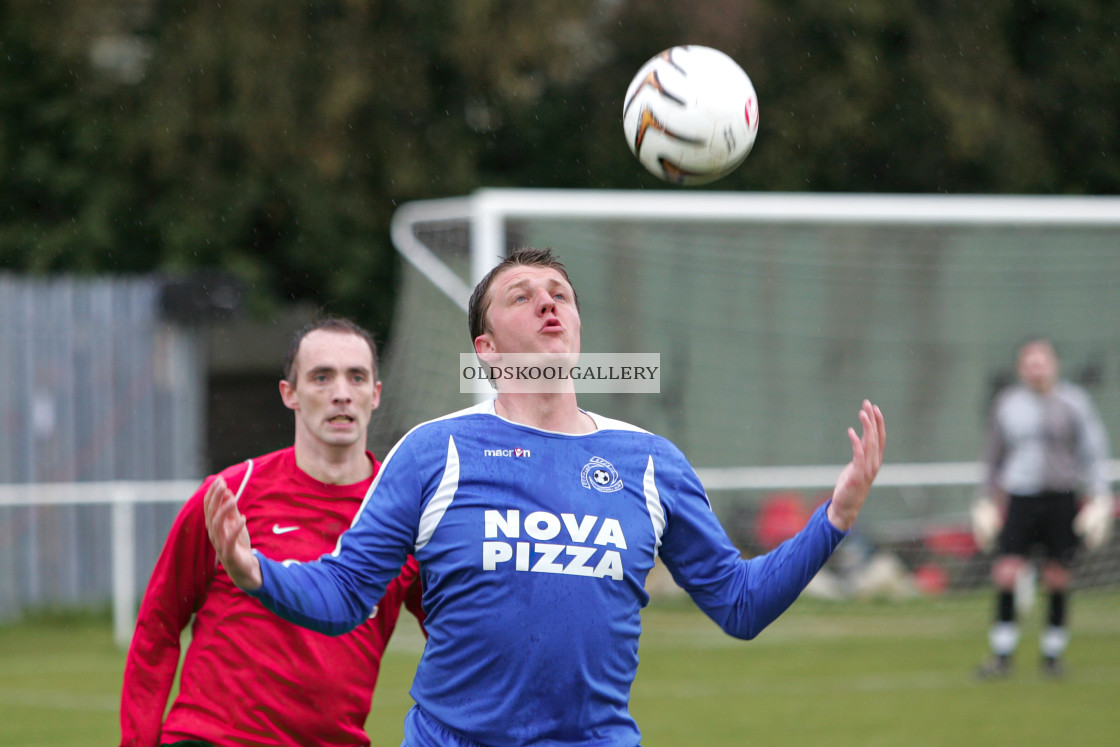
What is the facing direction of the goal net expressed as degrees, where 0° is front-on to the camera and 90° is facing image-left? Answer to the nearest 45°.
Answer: approximately 0°

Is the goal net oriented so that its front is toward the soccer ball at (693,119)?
yes

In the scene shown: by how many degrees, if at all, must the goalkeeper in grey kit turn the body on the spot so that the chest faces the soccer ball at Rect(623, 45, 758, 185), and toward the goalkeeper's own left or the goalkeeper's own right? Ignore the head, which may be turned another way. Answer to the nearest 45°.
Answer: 0° — they already face it

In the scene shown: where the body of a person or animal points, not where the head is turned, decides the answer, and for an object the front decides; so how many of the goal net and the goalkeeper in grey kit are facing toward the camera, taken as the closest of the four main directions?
2

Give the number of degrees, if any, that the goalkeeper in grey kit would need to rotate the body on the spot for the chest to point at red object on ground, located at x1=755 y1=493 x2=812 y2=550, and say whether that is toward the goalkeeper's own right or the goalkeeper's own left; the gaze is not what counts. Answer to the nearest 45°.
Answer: approximately 135° to the goalkeeper's own right

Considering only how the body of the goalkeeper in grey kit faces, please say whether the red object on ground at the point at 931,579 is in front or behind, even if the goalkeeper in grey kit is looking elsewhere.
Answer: behind

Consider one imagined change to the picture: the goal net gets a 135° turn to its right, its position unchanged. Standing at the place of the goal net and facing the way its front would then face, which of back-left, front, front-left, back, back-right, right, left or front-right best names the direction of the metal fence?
front-left

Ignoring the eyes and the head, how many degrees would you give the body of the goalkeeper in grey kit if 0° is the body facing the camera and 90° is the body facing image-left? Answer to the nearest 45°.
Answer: approximately 0°
